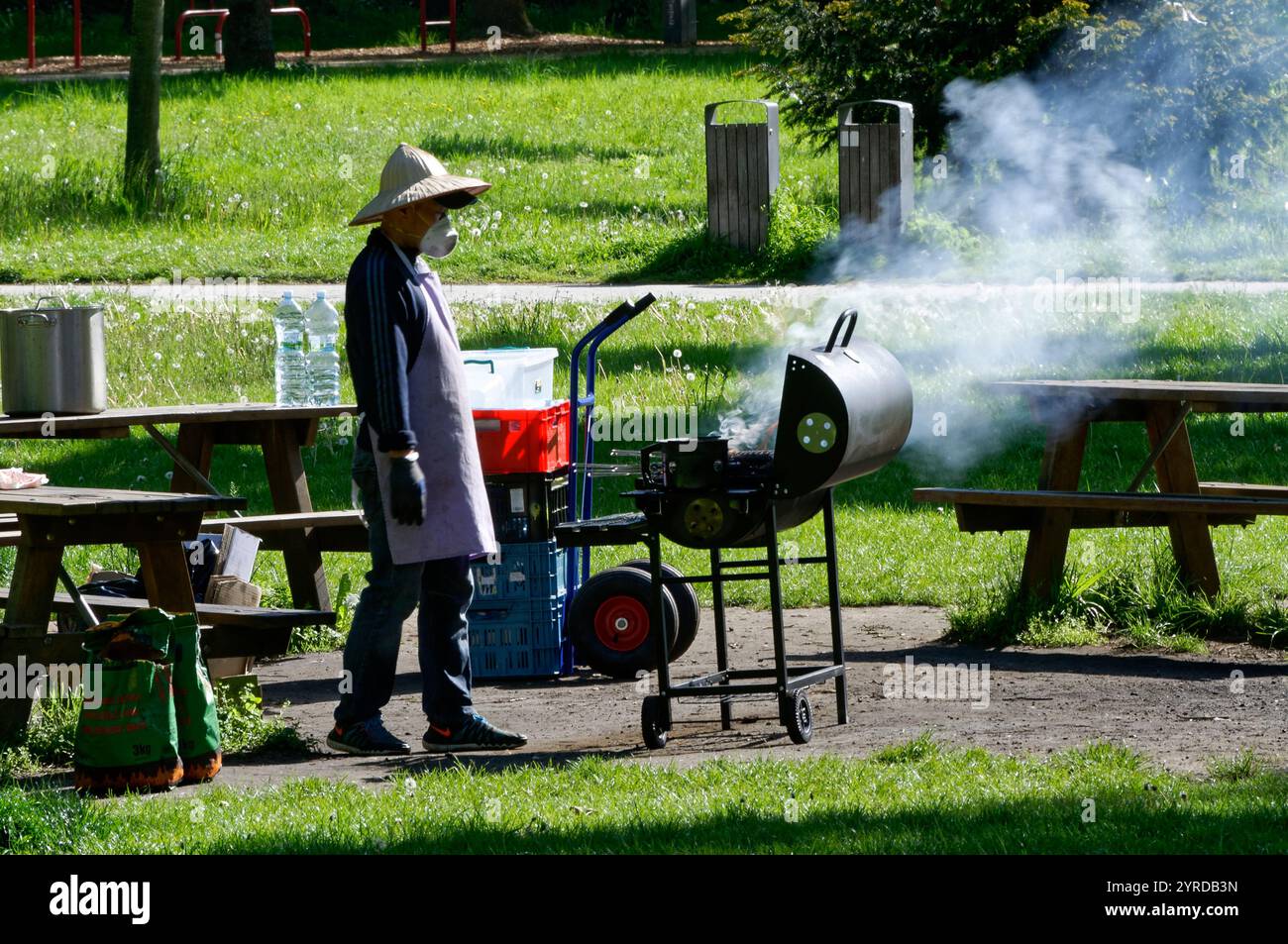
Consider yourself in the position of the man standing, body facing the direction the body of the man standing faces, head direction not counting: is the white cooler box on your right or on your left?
on your left

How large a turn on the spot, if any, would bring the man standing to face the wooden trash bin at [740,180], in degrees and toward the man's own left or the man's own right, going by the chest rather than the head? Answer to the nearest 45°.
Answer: approximately 90° to the man's own left

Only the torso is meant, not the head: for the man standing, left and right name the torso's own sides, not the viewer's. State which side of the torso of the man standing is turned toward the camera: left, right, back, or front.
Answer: right

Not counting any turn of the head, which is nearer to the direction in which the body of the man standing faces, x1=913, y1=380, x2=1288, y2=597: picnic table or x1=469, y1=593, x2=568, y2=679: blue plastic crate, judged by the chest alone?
the picnic table

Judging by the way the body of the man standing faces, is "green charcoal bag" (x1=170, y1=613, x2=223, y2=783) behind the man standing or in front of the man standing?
behind

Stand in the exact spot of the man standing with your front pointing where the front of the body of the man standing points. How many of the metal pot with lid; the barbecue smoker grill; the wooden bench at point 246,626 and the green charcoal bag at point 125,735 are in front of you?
1

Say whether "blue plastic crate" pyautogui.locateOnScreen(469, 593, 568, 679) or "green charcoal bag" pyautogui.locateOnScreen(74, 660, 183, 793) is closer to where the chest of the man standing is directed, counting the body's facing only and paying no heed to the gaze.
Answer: the blue plastic crate

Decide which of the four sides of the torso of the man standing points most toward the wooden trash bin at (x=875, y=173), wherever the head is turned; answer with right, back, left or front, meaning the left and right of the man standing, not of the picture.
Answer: left

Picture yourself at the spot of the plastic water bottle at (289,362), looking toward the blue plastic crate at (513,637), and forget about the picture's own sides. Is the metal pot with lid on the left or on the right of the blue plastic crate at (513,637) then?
right

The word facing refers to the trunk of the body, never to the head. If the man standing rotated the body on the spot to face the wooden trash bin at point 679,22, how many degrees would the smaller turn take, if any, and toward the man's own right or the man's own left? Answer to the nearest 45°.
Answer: approximately 90° to the man's own left

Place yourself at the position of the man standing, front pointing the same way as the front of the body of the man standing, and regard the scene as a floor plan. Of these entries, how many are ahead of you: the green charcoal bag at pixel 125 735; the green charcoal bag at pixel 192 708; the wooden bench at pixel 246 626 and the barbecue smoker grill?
1

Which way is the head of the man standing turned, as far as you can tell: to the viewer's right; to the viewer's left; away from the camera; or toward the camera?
to the viewer's right

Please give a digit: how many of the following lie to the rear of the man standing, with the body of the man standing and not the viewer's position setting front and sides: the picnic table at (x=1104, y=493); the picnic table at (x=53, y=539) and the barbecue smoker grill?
1

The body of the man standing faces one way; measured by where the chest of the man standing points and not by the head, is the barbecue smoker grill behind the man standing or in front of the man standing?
in front

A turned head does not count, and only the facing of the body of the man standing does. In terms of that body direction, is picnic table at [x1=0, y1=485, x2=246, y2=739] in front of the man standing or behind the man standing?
behind

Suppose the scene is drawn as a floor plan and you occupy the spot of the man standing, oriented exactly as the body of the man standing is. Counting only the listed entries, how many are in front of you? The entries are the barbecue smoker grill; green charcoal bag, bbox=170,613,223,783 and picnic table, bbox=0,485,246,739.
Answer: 1

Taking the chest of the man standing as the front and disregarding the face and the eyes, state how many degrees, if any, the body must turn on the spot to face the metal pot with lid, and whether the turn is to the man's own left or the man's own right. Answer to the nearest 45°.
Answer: approximately 135° to the man's own left
